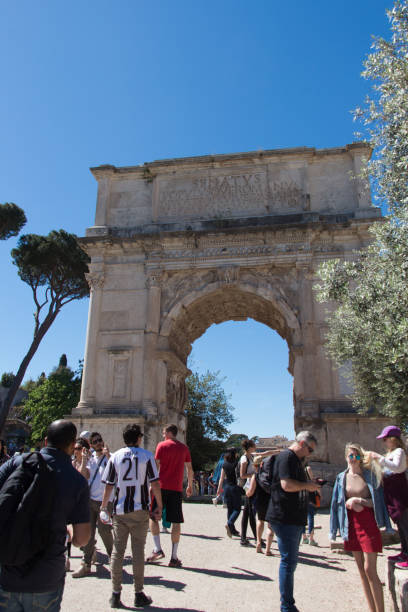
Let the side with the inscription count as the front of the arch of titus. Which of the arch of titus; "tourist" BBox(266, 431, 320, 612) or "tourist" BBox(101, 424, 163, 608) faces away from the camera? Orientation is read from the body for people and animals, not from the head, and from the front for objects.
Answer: "tourist" BBox(101, 424, 163, 608)

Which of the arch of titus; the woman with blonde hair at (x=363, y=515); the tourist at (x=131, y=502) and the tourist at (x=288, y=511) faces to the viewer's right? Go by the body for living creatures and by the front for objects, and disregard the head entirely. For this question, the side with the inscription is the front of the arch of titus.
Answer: the tourist at (x=288, y=511)

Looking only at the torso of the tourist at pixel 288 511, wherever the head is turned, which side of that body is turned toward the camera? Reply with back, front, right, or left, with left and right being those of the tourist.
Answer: right

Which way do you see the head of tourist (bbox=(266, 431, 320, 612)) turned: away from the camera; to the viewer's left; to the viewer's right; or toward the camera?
to the viewer's right

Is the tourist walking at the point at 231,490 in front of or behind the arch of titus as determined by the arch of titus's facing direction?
in front

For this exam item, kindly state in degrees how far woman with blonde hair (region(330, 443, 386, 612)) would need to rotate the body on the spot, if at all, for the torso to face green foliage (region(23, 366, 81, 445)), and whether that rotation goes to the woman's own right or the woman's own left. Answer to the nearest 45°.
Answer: approximately 135° to the woman's own right

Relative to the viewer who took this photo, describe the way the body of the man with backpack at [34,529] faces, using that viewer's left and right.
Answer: facing away from the viewer and to the right of the viewer

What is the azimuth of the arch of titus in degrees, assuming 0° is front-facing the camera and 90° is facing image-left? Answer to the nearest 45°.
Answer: approximately 0°

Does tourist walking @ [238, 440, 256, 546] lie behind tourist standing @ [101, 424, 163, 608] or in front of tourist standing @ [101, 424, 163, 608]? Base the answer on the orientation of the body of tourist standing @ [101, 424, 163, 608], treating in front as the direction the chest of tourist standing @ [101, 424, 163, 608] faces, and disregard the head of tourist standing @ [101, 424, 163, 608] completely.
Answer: in front
